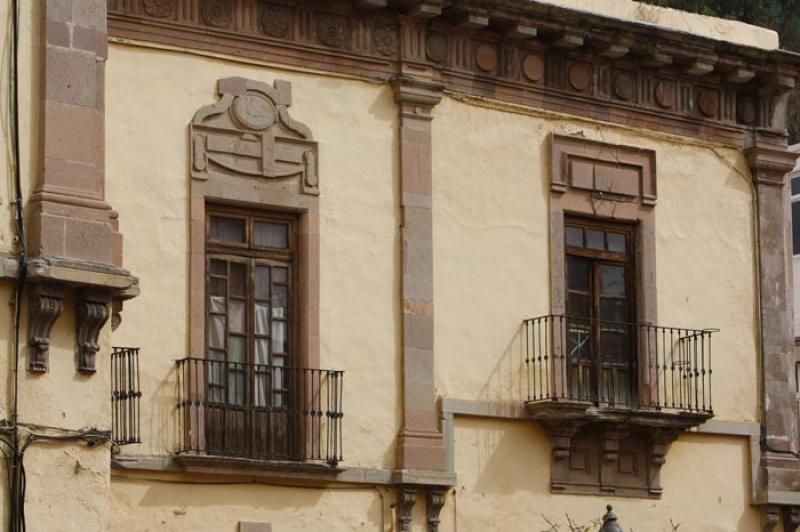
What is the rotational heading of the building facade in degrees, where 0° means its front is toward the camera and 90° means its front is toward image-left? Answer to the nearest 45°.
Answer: approximately 315°
